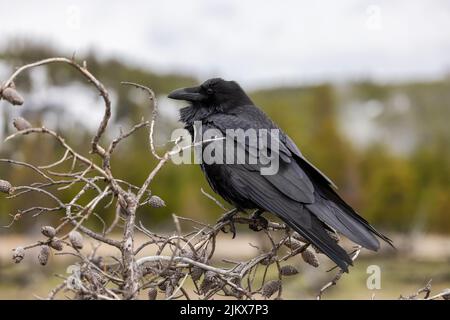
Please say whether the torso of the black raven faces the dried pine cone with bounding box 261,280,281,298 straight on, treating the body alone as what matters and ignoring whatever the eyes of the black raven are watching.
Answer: no

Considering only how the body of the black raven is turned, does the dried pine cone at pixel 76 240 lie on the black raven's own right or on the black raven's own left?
on the black raven's own left

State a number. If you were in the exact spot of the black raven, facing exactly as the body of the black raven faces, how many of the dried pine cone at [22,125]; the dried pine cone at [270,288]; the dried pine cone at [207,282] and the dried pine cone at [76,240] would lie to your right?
0

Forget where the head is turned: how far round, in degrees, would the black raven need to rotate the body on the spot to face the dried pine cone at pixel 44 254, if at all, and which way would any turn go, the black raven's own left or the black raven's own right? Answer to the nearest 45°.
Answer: approximately 45° to the black raven's own left

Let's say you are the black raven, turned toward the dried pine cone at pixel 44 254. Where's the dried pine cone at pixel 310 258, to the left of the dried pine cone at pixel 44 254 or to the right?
left

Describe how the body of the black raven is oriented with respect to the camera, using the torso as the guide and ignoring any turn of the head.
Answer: to the viewer's left

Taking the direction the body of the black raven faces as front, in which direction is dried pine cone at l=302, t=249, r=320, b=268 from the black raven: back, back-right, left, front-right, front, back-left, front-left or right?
back

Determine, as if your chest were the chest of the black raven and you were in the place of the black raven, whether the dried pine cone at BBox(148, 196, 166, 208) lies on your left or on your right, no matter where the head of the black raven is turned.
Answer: on your left

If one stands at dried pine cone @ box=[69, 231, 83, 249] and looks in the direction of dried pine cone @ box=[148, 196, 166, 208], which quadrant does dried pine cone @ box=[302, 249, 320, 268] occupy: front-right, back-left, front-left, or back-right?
front-right
